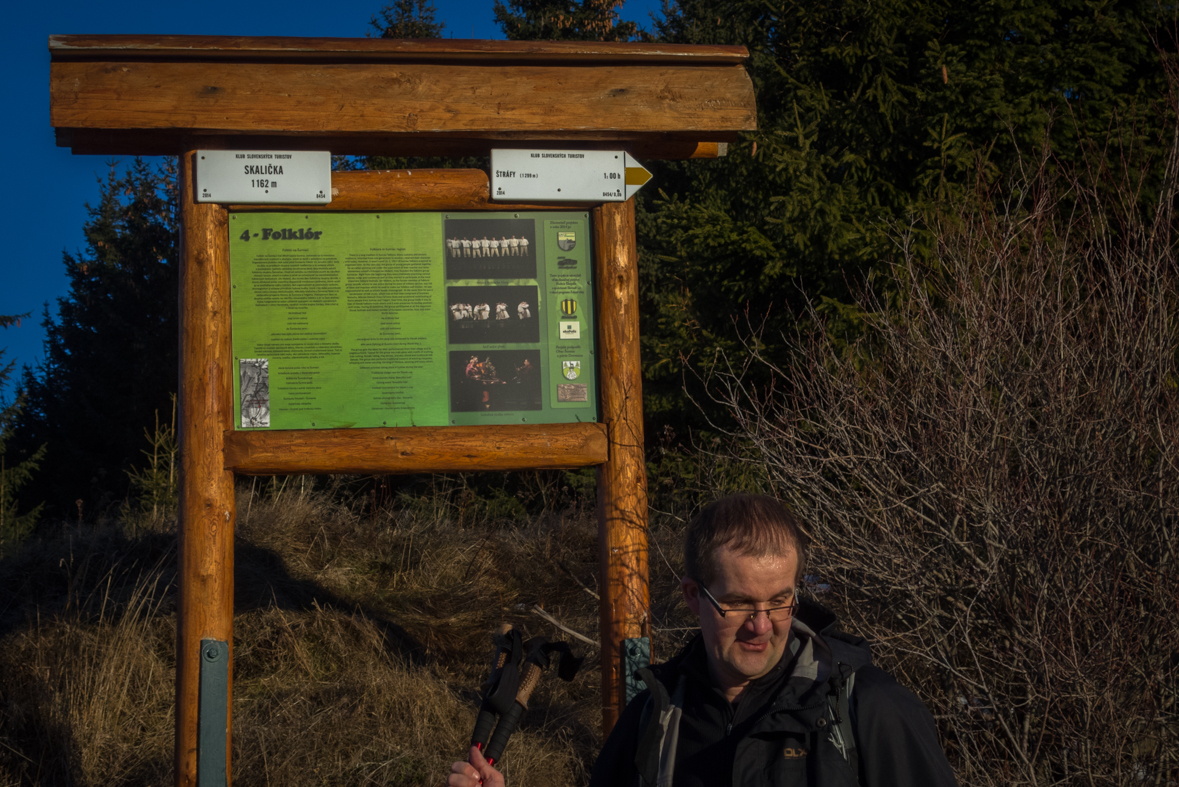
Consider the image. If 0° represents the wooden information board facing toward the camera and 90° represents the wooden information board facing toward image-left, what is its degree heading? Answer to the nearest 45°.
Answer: approximately 0°

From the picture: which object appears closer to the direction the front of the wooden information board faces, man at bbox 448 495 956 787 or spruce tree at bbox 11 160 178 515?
the man

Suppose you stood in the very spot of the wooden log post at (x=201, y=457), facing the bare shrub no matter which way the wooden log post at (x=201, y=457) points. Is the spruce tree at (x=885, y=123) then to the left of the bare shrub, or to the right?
left

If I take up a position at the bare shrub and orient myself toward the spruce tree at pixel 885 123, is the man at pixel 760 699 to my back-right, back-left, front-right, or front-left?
back-left

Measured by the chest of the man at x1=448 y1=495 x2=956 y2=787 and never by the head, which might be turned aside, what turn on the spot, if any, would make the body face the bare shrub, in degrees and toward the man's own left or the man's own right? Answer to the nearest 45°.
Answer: approximately 135° to the man's own left

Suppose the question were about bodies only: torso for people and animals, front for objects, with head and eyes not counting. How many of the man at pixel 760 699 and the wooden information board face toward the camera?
2

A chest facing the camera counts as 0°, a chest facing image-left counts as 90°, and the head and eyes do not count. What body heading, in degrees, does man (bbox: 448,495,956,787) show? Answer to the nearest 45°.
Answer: approximately 0°

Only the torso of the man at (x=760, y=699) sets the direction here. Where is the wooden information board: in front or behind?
behind
